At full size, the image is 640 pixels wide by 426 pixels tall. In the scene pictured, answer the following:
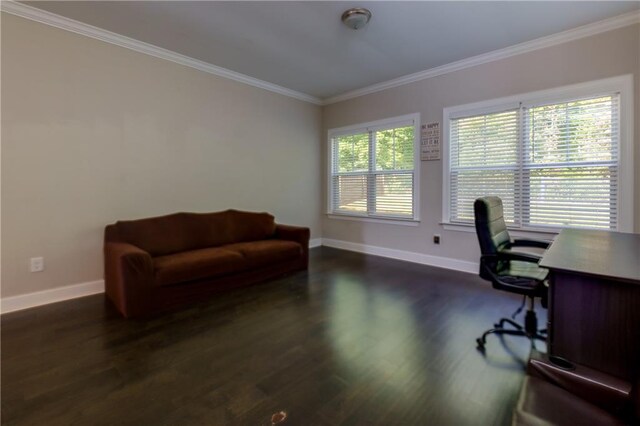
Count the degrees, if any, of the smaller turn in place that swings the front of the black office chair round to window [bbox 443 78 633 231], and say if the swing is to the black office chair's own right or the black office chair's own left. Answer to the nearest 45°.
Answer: approximately 90° to the black office chair's own left

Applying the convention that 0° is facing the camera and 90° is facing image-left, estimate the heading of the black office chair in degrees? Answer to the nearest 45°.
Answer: approximately 270°

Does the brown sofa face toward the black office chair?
yes

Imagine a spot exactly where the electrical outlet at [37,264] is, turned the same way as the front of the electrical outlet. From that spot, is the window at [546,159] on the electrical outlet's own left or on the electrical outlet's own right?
on the electrical outlet's own left

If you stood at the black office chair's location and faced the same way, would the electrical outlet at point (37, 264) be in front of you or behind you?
behind

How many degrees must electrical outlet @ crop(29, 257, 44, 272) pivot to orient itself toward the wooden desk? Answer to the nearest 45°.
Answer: approximately 45° to its left

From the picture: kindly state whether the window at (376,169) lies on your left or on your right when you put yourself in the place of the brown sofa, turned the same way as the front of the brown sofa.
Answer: on your left

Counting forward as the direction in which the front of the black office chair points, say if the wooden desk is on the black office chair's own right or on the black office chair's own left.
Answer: on the black office chair's own right
